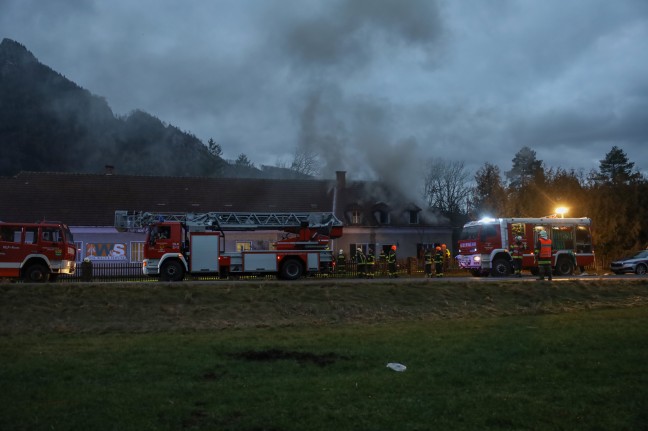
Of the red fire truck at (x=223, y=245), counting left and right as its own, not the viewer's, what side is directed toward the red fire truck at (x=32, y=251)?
front

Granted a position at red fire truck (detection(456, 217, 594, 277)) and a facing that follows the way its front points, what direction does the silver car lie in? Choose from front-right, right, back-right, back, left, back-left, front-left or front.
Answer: back

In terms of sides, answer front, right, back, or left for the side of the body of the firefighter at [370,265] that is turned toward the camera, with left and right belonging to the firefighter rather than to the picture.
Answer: back

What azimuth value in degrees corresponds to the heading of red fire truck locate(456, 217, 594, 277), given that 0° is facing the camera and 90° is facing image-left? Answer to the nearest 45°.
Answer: approximately 45°

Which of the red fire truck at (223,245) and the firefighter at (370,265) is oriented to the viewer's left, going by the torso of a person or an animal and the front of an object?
the red fire truck

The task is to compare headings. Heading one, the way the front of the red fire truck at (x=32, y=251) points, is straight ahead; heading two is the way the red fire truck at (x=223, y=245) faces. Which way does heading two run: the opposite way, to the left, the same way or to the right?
the opposite way

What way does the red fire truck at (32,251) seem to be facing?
to the viewer's right

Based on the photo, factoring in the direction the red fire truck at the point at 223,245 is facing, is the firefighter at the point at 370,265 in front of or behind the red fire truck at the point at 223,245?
behind

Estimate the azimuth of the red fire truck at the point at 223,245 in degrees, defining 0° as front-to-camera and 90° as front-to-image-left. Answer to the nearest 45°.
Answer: approximately 90°

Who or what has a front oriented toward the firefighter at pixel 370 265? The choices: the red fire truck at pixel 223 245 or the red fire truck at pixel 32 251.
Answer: the red fire truck at pixel 32 251

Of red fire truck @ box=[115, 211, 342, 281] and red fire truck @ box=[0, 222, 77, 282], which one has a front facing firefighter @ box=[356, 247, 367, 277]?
red fire truck @ box=[0, 222, 77, 282]

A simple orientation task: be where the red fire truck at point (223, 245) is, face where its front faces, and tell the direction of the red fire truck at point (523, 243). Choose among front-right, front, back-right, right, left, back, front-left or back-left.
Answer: back
